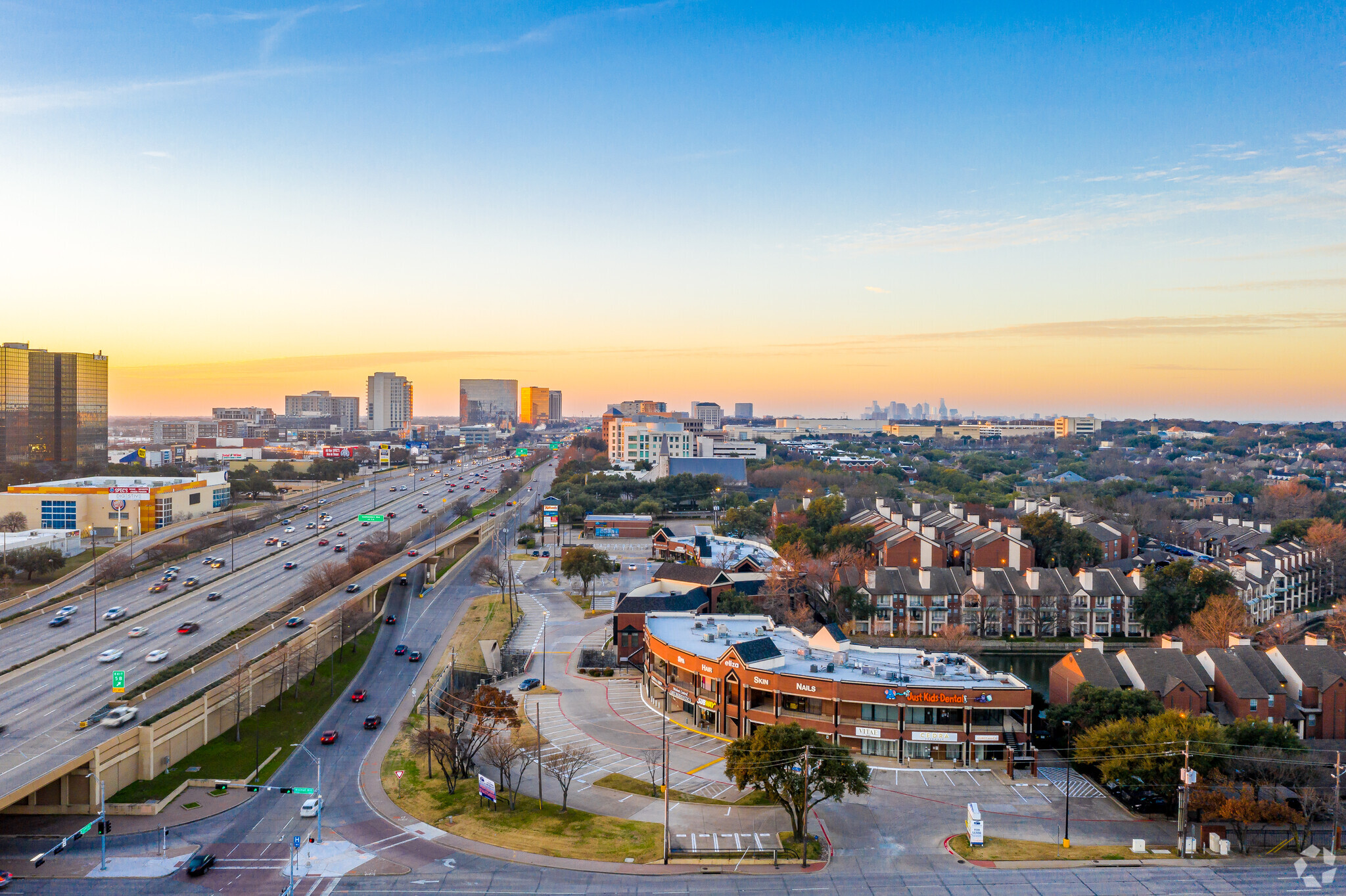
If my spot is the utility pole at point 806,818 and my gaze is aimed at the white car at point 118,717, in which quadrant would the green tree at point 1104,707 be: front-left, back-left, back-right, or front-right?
back-right

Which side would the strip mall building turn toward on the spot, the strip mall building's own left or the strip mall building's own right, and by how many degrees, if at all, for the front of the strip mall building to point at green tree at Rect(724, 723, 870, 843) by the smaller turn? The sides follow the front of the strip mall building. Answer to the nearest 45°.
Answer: approximately 45° to the strip mall building's own left

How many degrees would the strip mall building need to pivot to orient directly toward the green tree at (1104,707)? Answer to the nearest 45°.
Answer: approximately 135° to its left

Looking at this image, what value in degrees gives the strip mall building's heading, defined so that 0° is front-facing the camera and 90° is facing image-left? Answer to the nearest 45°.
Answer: approximately 45°

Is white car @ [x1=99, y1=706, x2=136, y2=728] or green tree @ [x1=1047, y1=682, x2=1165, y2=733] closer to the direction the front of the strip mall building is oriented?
the white car

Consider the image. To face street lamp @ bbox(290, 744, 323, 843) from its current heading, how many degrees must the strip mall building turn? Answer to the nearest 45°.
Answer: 0° — it already faces it

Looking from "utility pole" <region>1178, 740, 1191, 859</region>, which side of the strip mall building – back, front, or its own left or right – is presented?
left

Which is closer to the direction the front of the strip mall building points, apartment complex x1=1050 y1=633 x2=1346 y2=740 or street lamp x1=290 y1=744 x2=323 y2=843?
the street lamp

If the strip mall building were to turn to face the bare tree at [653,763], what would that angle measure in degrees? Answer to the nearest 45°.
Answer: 0° — it already faces it

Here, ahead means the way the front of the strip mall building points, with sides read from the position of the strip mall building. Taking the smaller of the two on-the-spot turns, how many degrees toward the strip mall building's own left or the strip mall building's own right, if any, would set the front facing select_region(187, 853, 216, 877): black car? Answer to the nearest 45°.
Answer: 0° — it already faces it
